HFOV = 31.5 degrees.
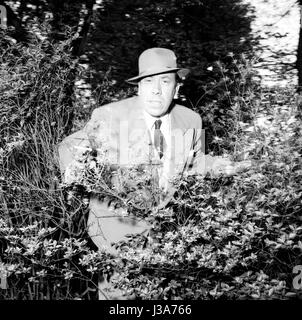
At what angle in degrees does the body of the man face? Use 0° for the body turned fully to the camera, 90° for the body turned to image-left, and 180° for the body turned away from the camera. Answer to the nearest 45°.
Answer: approximately 0°
